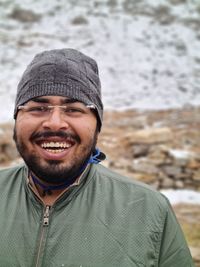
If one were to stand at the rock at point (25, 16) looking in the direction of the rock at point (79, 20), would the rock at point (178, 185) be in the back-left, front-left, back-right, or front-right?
front-right

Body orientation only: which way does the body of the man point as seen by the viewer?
toward the camera

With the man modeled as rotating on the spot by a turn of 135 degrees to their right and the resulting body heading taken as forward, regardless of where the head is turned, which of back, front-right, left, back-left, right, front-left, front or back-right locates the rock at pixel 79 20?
front-right

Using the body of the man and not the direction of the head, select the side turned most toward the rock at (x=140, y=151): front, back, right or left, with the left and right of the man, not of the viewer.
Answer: back

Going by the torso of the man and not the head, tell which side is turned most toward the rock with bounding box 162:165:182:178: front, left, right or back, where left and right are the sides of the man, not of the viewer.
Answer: back

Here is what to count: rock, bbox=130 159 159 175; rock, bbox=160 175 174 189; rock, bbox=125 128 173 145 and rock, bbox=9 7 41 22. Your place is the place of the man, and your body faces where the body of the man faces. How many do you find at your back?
4

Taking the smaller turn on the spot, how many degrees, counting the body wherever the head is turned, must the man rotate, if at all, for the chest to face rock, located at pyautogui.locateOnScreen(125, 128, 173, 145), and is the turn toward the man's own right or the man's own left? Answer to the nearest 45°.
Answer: approximately 180°

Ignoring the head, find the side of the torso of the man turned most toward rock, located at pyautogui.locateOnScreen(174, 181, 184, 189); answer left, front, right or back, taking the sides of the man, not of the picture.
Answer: back

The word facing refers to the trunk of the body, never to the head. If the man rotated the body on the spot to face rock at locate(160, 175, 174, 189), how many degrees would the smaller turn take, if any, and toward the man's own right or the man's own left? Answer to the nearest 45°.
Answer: approximately 180°

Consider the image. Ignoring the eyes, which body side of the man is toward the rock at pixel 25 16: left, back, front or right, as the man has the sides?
back
